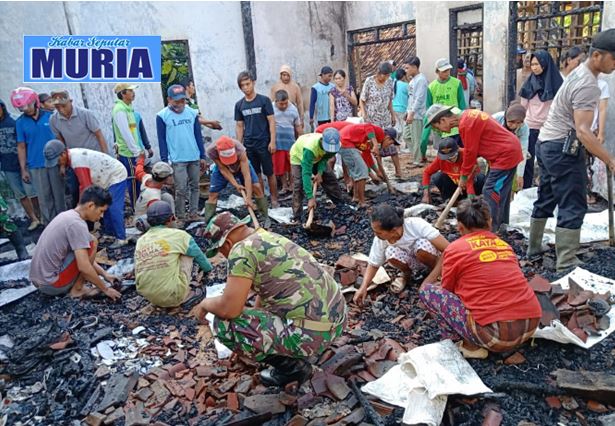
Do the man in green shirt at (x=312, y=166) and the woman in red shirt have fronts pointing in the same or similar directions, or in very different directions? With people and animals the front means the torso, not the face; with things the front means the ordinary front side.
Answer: very different directions

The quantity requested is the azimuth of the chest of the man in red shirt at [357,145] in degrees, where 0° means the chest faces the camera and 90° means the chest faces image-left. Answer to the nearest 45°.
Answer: approximately 270°

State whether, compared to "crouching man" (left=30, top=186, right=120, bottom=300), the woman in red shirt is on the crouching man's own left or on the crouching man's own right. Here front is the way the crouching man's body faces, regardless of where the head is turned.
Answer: on the crouching man's own right

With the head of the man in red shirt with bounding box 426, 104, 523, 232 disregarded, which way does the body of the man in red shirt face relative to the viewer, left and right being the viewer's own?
facing to the left of the viewer

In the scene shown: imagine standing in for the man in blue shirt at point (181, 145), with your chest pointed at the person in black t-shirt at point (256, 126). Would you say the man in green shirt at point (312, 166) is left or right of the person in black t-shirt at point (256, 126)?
right

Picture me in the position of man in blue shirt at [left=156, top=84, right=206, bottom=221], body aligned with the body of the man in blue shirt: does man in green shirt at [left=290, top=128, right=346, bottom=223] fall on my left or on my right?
on my left

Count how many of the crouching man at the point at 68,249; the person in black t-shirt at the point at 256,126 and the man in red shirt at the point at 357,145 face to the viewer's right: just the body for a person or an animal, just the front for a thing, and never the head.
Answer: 2

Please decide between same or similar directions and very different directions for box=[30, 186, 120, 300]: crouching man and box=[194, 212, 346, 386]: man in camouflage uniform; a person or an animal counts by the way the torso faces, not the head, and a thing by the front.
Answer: very different directions

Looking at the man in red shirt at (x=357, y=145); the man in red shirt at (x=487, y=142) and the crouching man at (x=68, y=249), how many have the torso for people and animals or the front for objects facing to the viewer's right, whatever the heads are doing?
2

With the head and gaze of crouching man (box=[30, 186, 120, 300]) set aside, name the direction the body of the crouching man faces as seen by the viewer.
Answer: to the viewer's right
